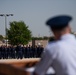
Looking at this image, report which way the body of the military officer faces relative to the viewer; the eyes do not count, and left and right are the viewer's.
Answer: facing away from the viewer and to the left of the viewer
